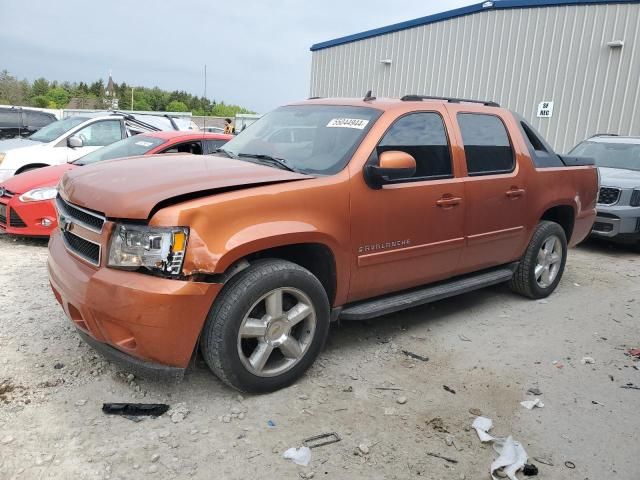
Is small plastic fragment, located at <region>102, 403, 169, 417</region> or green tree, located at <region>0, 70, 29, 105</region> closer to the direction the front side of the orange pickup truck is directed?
the small plastic fragment

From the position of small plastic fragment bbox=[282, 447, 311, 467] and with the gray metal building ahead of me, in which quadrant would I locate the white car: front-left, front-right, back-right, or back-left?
front-left

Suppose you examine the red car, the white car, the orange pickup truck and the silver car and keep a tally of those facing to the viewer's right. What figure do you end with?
0

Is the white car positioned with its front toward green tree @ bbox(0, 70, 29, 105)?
no

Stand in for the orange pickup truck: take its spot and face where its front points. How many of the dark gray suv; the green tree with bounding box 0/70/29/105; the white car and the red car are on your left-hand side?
0

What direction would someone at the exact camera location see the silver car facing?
facing the viewer and to the left of the viewer

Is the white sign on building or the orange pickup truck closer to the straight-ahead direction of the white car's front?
the orange pickup truck

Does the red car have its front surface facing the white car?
no

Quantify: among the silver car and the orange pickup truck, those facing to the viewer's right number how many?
0

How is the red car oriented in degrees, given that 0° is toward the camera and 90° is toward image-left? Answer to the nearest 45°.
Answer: approximately 45°

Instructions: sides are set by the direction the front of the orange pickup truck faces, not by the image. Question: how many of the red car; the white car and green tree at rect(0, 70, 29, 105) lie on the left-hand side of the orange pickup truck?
0

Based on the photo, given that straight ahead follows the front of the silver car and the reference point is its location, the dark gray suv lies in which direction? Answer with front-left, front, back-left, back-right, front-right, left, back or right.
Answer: front-right

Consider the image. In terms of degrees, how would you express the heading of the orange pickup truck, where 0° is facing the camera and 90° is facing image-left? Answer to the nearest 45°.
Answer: approximately 45°

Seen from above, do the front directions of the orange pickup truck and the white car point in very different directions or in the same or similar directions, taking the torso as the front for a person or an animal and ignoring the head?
same or similar directions

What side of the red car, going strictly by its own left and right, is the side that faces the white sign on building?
back

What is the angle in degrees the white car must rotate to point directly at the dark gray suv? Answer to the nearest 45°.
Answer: approximately 135° to its right

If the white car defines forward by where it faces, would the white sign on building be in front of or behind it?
behind
